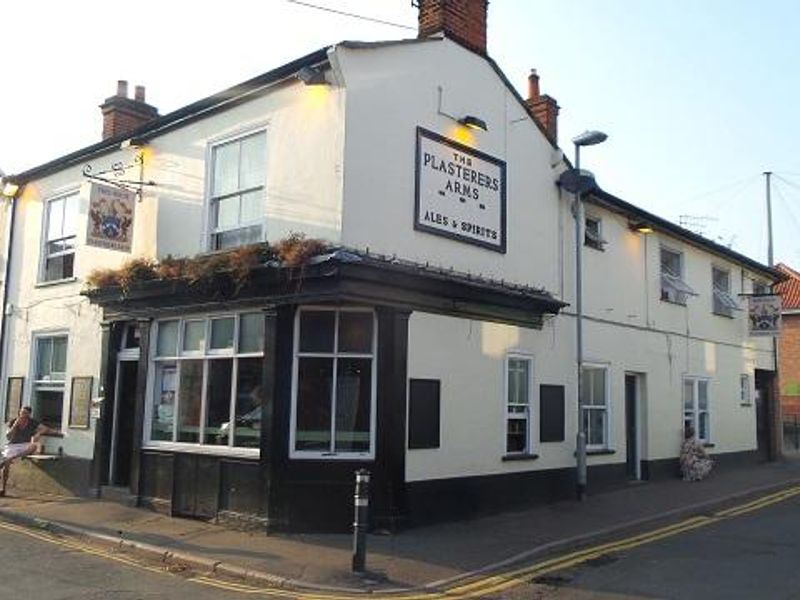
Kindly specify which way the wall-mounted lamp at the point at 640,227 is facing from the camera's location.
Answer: facing the viewer and to the right of the viewer

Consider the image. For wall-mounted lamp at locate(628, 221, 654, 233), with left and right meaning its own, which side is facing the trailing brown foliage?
right

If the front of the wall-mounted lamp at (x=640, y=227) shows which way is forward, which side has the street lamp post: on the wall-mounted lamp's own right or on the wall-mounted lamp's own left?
on the wall-mounted lamp's own right

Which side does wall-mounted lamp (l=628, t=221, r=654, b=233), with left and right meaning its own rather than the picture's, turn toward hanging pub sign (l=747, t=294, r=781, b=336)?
left

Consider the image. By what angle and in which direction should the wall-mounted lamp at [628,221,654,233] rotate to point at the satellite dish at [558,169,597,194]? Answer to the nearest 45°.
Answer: approximately 45° to its right

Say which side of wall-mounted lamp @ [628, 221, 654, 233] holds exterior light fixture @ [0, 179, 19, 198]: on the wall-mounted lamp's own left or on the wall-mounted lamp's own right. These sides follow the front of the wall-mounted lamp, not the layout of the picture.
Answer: on the wall-mounted lamp's own right

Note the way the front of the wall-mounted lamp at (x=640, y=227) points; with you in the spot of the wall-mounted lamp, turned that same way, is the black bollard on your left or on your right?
on your right
